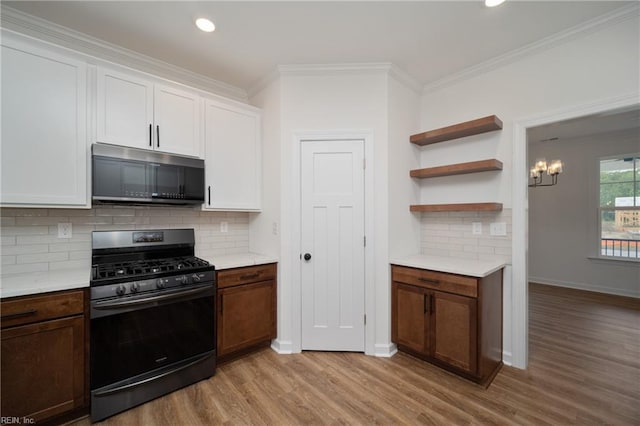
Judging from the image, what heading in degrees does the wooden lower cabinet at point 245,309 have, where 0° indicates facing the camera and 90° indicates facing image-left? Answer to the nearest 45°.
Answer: approximately 315°

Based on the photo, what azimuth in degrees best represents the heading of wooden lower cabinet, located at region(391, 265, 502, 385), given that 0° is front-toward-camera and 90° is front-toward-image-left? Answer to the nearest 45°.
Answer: approximately 45°

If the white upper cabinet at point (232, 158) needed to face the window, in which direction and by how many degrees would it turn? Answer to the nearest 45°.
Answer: approximately 45° to its left

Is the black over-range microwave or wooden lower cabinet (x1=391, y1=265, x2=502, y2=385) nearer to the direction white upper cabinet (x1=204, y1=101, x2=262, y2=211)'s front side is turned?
the wooden lower cabinet

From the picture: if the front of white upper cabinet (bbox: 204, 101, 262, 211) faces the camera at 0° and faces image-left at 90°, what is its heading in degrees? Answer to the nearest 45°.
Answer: approximately 315°
